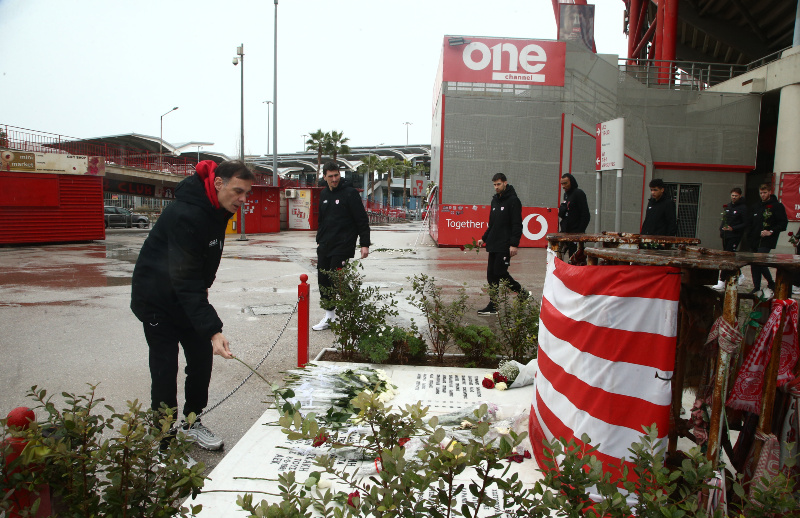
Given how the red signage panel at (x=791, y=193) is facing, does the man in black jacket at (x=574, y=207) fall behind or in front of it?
in front

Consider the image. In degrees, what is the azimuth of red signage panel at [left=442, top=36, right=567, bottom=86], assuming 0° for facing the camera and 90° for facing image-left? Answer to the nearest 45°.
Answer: approximately 0°

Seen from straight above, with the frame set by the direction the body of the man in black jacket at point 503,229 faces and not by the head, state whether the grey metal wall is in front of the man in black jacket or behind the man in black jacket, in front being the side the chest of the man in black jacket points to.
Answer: behind

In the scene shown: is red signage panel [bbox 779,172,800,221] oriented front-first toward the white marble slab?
yes

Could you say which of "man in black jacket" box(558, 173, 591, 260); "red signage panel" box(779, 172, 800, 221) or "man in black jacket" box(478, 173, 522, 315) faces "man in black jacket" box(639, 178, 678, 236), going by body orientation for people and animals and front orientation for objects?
the red signage panel

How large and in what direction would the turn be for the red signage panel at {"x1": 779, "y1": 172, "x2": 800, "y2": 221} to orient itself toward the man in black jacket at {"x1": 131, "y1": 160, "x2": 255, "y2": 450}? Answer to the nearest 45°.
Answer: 0° — it already faces them

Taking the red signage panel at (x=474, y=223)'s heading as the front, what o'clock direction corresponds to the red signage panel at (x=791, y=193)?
the red signage panel at (x=791, y=193) is roughly at 9 o'clock from the red signage panel at (x=474, y=223).

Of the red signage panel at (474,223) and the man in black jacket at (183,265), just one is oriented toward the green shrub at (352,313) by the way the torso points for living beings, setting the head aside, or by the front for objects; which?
the red signage panel

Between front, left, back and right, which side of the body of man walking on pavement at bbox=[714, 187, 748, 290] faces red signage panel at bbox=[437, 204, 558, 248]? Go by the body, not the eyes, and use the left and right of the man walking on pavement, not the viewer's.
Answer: right

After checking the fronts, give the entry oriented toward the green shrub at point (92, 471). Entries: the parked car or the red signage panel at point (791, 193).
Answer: the red signage panel
